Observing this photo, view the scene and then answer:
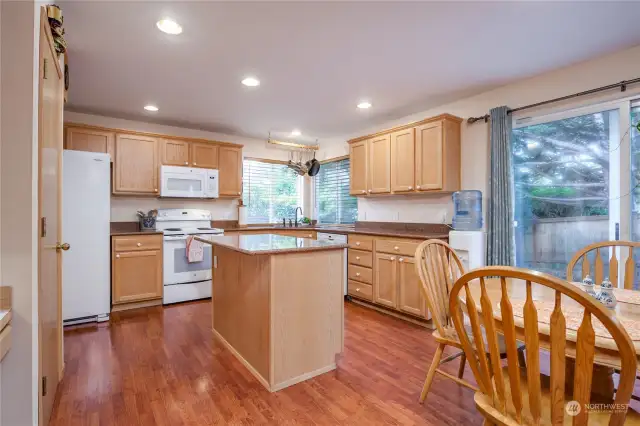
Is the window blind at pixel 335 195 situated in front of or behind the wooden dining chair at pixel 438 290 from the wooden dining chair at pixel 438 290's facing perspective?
behind

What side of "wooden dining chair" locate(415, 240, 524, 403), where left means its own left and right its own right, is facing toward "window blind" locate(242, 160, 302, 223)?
back

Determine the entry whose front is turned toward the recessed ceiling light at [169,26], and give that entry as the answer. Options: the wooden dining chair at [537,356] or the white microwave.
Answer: the white microwave

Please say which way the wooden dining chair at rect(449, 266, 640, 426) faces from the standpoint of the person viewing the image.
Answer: facing away from the viewer and to the right of the viewer

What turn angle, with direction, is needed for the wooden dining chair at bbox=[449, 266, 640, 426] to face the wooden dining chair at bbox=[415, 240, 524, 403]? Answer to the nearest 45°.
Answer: approximately 90° to its left

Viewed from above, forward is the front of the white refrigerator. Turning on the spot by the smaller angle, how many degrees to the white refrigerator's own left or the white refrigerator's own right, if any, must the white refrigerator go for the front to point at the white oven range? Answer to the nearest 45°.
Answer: approximately 90° to the white refrigerator's own left

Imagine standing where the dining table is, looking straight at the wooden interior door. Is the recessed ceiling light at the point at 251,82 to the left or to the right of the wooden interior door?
right

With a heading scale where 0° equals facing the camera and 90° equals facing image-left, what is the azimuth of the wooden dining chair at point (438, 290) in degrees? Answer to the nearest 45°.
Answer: approximately 315°

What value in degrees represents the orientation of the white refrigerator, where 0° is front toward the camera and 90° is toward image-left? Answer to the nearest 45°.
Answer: approximately 0°

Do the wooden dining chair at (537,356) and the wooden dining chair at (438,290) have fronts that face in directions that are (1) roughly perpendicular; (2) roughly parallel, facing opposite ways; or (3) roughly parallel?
roughly perpendicular
